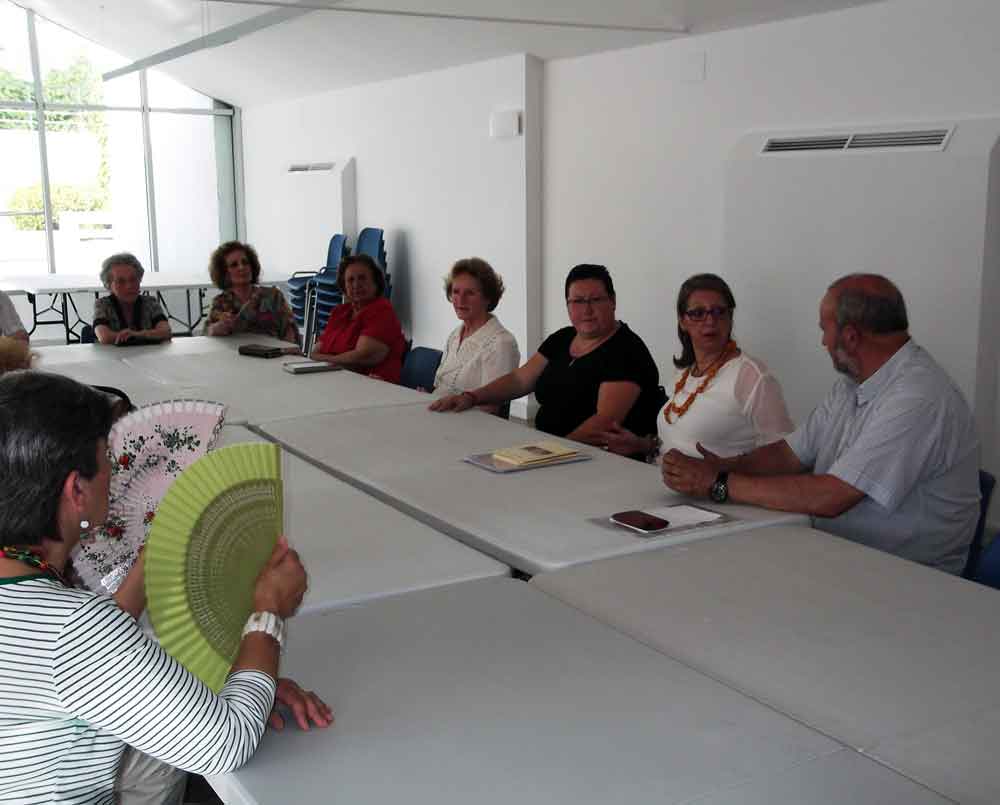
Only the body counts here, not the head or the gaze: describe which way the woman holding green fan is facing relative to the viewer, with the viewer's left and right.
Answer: facing away from the viewer and to the right of the viewer

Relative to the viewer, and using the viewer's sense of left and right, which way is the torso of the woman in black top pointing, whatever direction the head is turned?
facing the viewer and to the left of the viewer

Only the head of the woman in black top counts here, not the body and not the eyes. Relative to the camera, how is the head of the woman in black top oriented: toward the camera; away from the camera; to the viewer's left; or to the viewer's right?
toward the camera

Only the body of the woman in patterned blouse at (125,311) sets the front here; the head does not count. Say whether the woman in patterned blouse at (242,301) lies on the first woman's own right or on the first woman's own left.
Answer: on the first woman's own left

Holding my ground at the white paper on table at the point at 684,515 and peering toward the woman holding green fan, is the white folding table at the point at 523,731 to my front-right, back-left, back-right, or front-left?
front-left

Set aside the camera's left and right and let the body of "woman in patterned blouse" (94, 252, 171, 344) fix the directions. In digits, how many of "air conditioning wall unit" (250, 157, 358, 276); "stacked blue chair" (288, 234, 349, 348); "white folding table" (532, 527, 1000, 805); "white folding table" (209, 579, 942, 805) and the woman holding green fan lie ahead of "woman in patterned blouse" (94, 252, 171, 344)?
3

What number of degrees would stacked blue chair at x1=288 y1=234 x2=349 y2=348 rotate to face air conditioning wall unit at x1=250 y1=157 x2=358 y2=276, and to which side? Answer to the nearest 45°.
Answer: approximately 135° to its right

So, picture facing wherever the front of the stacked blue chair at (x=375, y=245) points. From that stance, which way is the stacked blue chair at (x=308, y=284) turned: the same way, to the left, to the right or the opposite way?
the same way

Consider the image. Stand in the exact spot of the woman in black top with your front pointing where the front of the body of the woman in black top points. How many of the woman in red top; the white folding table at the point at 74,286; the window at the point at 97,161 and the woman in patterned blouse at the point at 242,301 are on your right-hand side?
4

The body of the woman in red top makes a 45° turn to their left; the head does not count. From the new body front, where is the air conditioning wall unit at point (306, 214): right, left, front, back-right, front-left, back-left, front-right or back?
back

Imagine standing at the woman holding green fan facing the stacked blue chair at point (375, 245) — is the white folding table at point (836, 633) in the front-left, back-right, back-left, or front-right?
front-right

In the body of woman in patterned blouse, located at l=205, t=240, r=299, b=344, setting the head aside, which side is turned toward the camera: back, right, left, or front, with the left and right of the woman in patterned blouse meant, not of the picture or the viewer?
front

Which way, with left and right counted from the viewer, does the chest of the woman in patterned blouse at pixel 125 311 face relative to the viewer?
facing the viewer

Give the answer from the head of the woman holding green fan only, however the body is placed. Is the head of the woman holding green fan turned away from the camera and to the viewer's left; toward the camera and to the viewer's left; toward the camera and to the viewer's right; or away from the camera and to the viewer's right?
away from the camera and to the viewer's right

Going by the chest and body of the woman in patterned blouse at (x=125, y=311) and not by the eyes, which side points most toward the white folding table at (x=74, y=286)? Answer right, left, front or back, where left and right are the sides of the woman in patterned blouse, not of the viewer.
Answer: back

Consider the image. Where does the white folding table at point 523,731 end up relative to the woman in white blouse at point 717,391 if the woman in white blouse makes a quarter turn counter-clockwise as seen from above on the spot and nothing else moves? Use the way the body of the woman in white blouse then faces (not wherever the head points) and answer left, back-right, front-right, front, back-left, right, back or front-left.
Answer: front-right

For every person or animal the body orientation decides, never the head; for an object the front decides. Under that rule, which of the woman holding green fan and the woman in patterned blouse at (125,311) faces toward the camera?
the woman in patterned blouse

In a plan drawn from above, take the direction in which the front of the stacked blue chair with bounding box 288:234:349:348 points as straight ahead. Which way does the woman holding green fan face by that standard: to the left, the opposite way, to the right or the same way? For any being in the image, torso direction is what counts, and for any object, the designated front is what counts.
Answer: the opposite way

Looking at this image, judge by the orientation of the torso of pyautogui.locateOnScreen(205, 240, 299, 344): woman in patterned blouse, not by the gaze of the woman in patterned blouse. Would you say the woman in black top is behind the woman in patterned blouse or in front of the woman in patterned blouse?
in front
